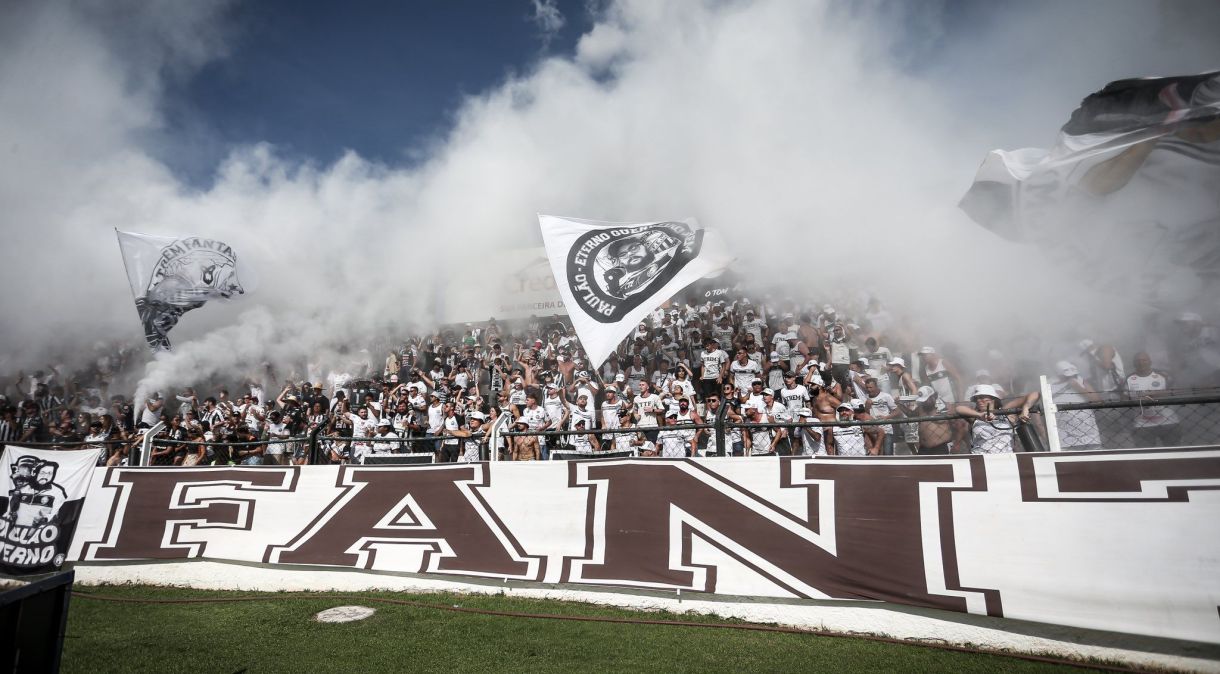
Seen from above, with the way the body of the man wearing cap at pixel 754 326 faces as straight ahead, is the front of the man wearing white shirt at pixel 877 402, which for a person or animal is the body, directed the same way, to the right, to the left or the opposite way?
the same way

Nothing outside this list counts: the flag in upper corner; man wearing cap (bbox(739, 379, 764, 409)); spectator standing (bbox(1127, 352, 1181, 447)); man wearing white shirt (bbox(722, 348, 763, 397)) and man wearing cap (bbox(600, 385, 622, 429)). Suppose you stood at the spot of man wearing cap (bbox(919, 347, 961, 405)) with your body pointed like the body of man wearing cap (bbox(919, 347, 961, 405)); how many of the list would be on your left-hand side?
2

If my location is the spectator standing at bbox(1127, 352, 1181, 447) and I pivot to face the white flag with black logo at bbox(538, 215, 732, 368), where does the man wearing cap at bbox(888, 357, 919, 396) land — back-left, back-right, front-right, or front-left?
front-right

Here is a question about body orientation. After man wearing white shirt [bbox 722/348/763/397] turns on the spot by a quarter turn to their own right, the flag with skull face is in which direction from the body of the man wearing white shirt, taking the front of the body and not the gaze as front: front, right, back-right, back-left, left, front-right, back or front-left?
front

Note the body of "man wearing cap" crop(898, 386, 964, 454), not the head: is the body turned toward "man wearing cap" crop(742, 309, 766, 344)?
no

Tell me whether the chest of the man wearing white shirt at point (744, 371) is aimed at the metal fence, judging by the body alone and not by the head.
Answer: yes

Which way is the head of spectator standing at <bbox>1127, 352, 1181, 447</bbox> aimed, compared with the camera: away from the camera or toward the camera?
toward the camera

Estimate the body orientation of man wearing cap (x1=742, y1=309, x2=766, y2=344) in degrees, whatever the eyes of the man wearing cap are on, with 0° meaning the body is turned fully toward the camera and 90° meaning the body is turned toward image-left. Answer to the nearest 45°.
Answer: approximately 45°

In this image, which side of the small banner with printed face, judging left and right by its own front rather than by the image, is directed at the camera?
front

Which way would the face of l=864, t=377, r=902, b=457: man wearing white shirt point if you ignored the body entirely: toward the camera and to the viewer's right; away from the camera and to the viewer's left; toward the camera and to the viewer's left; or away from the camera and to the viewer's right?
toward the camera and to the viewer's left

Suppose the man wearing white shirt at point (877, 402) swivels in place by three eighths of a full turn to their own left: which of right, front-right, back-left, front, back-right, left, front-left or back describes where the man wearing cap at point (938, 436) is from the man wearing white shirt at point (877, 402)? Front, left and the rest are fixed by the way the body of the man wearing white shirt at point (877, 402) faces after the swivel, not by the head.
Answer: right

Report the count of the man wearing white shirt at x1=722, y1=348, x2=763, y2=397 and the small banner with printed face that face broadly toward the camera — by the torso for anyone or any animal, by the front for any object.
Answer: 2

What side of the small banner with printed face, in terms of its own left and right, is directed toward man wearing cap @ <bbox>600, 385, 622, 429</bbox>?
left

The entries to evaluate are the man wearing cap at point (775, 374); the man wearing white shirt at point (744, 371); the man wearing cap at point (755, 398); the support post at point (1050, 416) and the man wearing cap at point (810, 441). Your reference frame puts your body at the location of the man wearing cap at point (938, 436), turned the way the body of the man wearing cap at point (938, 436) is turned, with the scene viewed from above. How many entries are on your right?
4

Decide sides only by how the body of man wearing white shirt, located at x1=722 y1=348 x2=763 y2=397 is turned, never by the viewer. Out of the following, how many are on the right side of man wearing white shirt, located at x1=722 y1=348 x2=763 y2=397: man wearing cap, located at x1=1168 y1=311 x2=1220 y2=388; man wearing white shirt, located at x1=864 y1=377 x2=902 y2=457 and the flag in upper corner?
0

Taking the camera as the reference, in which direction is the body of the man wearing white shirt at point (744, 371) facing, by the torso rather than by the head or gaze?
toward the camera

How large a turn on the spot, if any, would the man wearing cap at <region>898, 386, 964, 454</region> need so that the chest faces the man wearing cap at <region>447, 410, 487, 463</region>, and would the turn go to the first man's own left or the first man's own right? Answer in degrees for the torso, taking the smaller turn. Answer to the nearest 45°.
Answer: approximately 45° to the first man's own right
